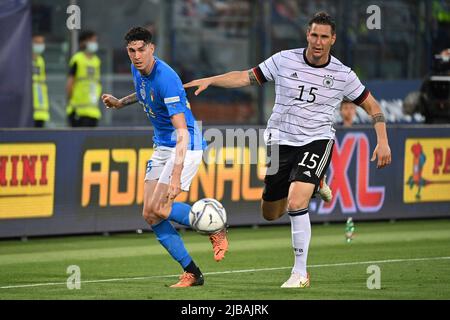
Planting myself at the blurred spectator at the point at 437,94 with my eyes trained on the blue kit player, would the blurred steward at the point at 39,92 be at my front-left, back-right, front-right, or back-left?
front-right

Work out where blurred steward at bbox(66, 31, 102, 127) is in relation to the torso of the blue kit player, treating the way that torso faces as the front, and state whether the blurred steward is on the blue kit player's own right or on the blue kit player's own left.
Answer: on the blue kit player's own right

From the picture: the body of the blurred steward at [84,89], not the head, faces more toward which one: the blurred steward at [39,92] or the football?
the football

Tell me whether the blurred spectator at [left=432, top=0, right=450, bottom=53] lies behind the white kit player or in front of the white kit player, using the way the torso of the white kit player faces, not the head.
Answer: behind

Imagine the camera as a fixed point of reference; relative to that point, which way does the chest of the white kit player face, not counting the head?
toward the camera

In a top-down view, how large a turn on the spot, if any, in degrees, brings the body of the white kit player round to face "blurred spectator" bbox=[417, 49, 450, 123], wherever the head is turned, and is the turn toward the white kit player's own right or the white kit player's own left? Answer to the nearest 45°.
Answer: approximately 180°

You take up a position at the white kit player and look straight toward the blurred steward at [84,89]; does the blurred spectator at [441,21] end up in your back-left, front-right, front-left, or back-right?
front-right

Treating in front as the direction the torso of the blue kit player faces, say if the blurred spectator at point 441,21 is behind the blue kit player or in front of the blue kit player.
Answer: behind

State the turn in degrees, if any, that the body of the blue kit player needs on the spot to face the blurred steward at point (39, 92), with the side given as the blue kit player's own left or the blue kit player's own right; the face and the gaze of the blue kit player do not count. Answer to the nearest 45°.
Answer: approximately 135° to the blue kit player's own right

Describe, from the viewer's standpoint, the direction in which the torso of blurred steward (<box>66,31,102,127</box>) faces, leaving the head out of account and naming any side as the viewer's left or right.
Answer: facing the viewer and to the right of the viewer

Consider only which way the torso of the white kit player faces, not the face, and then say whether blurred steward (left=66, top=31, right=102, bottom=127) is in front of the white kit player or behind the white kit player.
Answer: behind

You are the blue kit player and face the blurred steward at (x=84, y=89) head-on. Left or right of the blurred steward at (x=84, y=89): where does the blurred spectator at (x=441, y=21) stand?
right

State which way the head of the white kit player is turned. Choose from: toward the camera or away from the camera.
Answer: toward the camera
